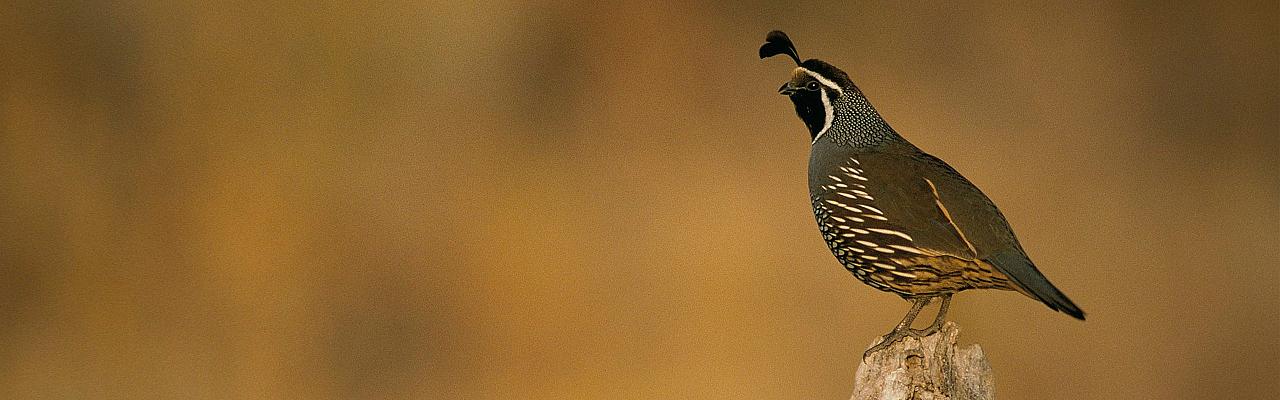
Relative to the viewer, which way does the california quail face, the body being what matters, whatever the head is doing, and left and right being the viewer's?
facing to the left of the viewer
